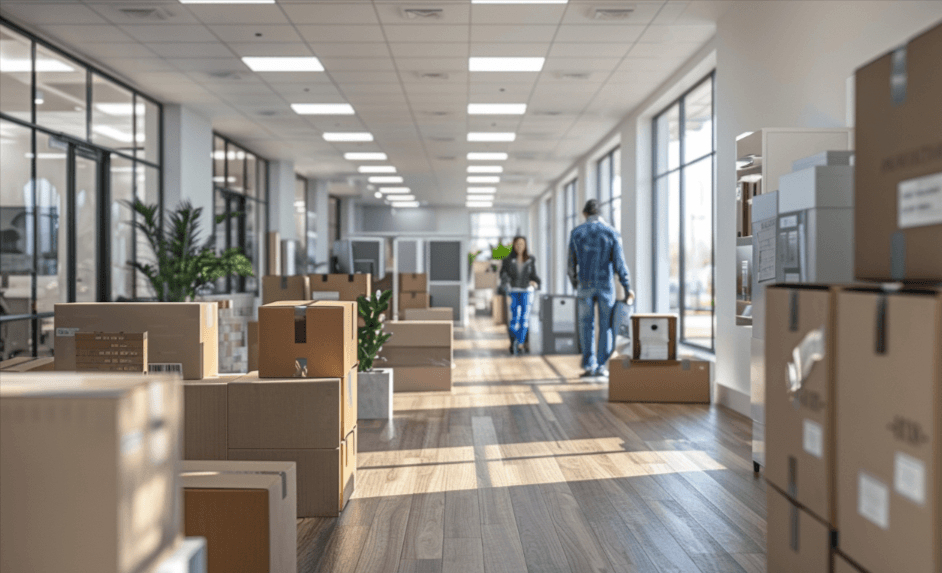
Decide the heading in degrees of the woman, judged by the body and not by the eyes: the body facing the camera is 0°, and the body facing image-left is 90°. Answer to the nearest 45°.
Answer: approximately 0°

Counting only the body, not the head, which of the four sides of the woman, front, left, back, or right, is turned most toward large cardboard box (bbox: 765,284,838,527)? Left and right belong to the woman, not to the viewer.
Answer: front

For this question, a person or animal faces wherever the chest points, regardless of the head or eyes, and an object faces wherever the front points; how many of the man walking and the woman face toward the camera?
1

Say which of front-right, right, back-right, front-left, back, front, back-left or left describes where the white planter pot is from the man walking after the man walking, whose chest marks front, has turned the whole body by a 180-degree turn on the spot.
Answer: front-right

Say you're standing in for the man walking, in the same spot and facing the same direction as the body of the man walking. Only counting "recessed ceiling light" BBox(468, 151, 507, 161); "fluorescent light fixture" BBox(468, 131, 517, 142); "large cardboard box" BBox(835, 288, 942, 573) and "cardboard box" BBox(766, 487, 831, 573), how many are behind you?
2

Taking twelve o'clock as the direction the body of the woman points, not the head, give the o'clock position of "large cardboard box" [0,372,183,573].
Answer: The large cardboard box is roughly at 12 o'clock from the woman.

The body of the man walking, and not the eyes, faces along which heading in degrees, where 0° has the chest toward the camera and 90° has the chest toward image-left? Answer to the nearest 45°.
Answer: approximately 180°

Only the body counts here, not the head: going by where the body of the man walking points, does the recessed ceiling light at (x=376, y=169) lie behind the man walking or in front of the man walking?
in front

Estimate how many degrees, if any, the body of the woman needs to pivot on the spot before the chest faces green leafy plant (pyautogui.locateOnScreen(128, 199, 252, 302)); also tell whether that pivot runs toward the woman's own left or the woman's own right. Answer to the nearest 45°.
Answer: approximately 45° to the woman's own right

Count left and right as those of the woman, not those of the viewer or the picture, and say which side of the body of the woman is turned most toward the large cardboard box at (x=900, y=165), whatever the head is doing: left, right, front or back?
front

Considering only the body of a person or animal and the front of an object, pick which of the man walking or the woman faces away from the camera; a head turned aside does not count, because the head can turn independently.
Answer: the man walking

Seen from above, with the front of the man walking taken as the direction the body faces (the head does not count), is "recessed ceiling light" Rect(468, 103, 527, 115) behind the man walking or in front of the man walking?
in front

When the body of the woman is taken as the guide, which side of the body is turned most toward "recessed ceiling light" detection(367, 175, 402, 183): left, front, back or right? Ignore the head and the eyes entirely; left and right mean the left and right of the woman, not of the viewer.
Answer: back

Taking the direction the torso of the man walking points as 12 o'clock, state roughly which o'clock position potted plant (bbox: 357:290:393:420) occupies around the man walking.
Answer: The potted plant is roughly at 7 o'clock from the man walking.

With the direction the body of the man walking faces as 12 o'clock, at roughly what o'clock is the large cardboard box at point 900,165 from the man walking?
The large cardboard box is roughly at 6 o'clock from the man walking.

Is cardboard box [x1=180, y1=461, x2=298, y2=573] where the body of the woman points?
yes

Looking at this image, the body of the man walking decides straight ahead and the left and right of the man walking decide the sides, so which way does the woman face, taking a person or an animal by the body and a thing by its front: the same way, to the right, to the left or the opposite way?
the opposite way
